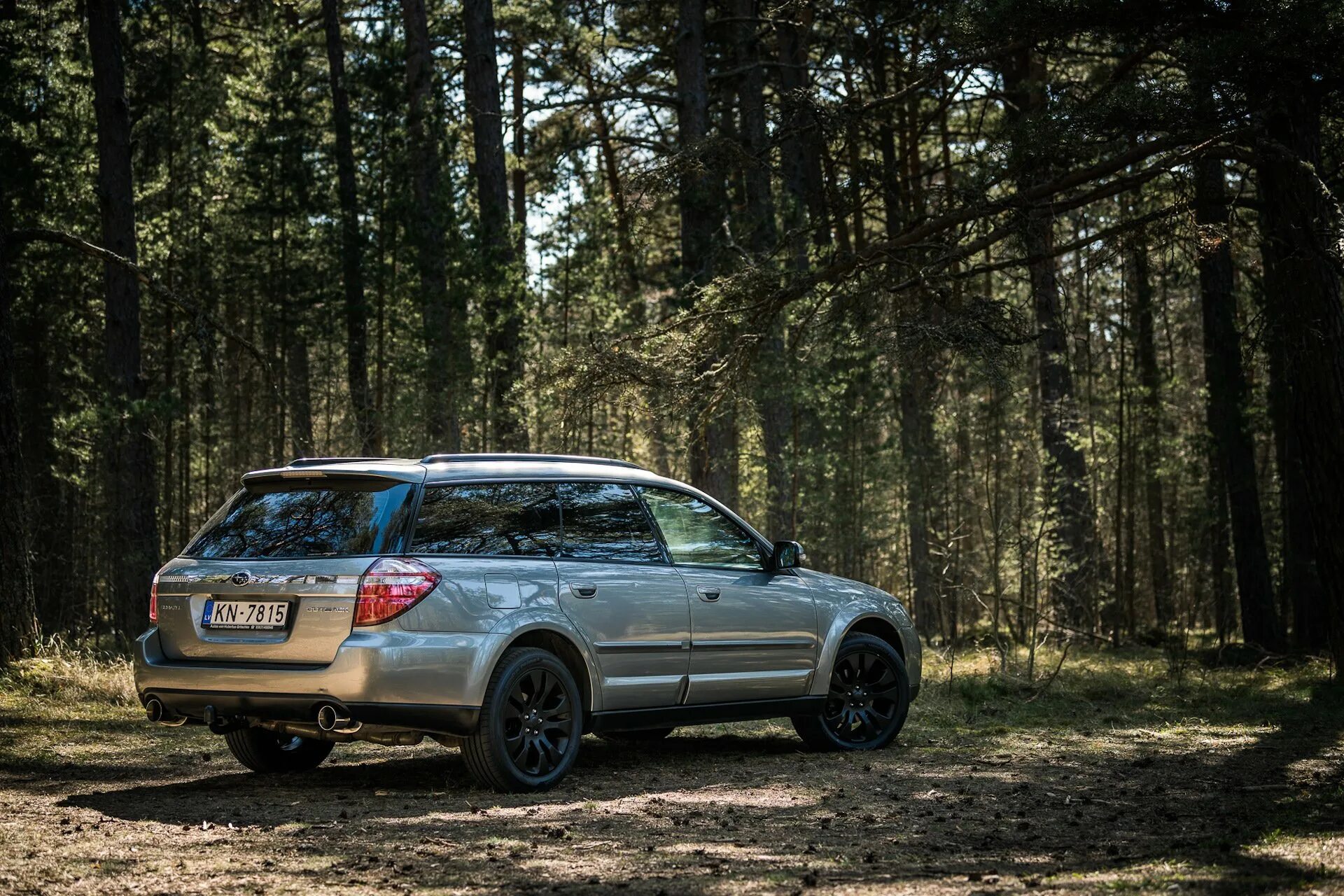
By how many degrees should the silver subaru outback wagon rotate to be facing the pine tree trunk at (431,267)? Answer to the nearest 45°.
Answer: approximately 45° to its left

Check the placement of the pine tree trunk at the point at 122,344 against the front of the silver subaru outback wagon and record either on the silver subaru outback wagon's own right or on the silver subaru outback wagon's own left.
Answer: on the silver subaru outback wagon's own left

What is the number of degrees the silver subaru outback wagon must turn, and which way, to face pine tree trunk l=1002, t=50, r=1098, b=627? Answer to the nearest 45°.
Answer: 0° — it already faces it

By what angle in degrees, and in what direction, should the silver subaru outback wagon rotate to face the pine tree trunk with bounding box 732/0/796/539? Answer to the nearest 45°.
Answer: approximately 45° to its left

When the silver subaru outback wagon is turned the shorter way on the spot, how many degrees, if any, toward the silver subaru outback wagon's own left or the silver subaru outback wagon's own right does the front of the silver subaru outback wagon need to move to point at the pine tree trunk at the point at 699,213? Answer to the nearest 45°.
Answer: approximately 45° to the silver subaru outback wagon's own left

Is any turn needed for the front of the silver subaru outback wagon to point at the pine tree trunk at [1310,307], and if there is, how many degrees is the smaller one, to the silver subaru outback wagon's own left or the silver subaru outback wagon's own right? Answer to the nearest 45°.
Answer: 0° — it already faces it

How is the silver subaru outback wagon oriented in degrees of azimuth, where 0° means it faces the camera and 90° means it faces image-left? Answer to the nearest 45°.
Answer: approximately 225°

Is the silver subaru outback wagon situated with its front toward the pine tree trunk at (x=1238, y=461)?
yes
